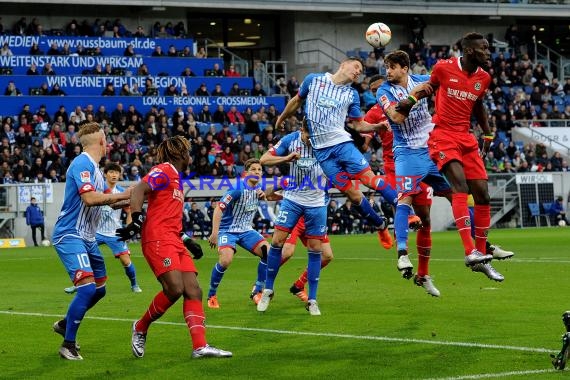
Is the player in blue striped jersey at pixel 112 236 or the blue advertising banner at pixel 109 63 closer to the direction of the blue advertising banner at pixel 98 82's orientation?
the player in blue striped jersey

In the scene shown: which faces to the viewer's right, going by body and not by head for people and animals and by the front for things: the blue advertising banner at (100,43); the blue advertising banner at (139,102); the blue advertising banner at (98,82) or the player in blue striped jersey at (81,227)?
the player in blue striped jersey

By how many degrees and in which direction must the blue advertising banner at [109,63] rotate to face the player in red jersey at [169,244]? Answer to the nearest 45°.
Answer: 0° — it already faces them

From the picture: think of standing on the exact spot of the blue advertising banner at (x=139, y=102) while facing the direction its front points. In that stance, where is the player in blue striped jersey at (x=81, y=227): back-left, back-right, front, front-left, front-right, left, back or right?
front

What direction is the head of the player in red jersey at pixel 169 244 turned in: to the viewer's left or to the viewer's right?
to the viewer's right

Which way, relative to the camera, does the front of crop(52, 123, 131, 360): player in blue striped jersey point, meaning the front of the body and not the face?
to the viewer's right

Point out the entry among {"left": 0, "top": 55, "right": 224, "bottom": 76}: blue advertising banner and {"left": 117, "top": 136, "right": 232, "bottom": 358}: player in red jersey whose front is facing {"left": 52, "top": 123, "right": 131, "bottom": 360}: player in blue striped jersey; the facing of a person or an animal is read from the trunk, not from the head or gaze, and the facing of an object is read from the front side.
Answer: the blue advertising banner

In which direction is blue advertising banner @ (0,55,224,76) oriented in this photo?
toward the camera

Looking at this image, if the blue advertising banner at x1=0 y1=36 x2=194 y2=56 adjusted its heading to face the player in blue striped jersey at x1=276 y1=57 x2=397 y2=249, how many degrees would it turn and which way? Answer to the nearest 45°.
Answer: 0° — it already faces them

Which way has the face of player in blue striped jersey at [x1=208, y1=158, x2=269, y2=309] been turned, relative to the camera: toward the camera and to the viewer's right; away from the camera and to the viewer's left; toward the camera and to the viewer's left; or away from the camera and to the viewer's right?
toward the camera and to the viewer's right

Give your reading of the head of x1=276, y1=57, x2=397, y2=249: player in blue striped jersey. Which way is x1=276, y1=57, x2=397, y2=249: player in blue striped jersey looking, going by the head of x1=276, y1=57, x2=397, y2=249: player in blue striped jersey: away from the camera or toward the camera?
toward the camera

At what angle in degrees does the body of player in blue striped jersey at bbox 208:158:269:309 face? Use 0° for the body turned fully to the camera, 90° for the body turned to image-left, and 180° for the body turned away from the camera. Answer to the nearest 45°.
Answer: approximately 315°

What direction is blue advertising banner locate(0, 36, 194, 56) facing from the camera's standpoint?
toward the camera
